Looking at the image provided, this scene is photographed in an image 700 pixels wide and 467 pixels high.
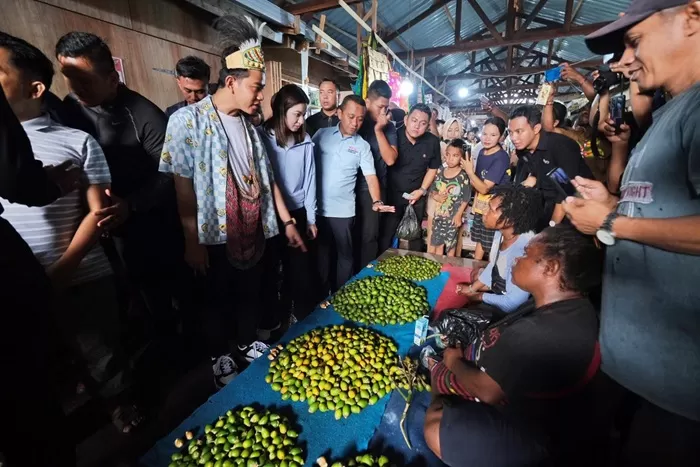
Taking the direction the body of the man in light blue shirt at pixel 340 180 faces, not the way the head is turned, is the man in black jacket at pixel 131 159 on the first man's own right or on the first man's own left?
on the first man's own right

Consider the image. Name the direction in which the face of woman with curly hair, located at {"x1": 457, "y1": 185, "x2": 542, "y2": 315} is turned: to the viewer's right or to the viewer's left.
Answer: to the viewer's left

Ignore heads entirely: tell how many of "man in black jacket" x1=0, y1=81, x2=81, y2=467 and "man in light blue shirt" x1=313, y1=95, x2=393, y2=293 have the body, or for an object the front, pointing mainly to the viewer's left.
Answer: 0

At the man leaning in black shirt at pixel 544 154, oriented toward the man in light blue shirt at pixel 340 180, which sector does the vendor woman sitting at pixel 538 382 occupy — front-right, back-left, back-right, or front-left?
front-left

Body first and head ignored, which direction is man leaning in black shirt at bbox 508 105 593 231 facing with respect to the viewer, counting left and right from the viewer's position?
facing the viewer and to the left of the viewer

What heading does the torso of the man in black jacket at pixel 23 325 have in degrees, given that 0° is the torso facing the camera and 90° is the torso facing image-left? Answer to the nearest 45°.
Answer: approximately 270°

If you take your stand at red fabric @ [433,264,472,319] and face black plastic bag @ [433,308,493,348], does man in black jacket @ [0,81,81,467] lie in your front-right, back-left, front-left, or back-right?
front-right

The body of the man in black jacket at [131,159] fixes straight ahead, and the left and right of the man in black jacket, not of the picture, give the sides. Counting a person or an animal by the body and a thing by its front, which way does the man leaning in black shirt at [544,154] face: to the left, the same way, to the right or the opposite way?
to the right

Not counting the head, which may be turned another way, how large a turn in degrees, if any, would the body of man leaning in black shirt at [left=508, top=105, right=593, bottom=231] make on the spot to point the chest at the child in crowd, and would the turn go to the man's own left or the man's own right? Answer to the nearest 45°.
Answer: approximately 45° to the man's own right

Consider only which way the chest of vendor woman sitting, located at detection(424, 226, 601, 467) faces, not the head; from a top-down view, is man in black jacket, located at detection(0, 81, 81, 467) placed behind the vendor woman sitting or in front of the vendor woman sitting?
in front

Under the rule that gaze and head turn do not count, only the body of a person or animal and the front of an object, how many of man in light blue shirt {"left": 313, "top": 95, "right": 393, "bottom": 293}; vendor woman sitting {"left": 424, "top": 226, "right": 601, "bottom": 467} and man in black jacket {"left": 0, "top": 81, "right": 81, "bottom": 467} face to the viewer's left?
1

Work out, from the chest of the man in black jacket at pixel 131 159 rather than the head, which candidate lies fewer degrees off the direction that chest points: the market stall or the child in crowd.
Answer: the market stall

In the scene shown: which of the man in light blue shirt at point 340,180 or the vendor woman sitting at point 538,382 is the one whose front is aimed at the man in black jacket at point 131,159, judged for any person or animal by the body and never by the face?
the vendor woman sitting
